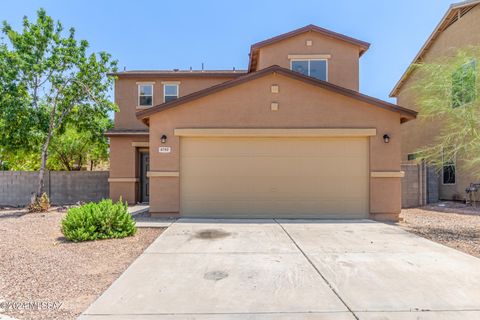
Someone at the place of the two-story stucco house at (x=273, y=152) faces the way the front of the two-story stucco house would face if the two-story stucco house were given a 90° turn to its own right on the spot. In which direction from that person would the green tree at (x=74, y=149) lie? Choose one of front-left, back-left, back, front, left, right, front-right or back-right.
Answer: front-right

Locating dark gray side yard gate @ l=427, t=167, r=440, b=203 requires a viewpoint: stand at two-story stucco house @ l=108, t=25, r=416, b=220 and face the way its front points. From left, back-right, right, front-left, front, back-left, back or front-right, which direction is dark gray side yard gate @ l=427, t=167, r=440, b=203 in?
back-left

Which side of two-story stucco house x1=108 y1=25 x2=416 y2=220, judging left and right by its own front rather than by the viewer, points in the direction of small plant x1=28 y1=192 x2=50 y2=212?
right

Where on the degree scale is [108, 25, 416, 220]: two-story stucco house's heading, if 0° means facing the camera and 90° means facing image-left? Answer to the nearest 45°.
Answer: approximately 0°

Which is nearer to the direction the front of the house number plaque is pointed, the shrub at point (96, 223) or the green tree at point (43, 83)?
the shrub

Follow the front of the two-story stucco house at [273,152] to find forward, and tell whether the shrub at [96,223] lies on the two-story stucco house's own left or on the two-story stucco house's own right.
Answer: on the two-story stucco house's own right

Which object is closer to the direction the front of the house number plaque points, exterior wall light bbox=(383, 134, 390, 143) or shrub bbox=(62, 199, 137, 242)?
the shrub

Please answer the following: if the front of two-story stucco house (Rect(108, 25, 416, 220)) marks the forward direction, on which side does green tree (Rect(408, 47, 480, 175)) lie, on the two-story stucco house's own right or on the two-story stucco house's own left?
on the two-story stucco house's own left

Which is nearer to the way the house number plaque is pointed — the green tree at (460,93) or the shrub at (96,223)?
the shrub

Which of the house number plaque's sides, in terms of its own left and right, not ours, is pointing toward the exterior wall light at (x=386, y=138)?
left

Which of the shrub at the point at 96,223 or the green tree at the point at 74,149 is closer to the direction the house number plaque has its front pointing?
the shrub

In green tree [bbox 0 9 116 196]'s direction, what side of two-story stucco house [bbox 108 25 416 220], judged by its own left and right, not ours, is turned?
right

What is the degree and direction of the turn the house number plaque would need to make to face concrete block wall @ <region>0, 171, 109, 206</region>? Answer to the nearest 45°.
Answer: approximately 135° to its right

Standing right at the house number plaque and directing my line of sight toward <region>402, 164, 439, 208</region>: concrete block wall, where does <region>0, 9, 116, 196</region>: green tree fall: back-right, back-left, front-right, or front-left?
back-left

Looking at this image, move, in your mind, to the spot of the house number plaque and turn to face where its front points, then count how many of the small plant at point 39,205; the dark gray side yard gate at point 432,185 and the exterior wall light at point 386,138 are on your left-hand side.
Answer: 2
